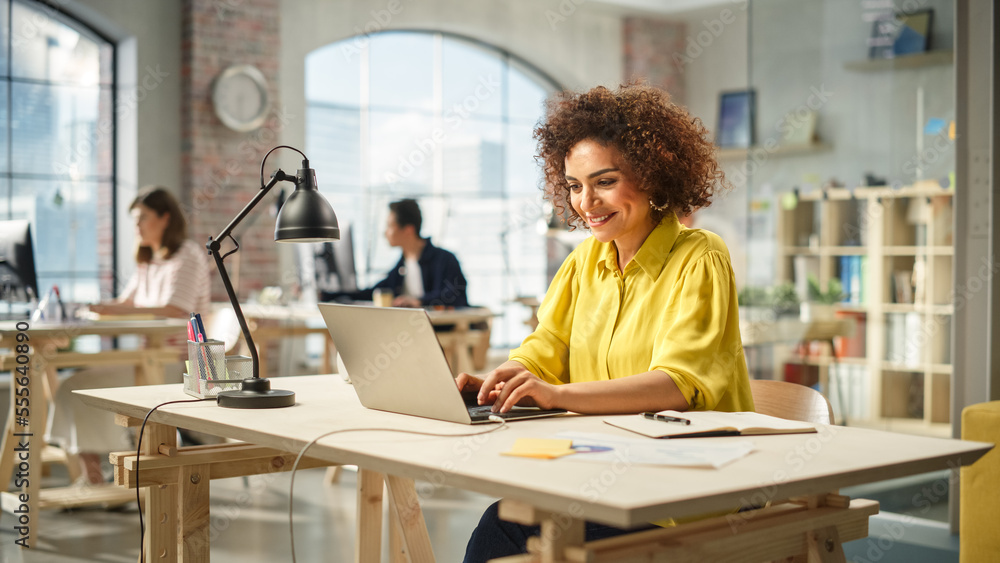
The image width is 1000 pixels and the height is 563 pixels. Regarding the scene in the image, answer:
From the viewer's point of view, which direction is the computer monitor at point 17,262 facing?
to the viewer's right

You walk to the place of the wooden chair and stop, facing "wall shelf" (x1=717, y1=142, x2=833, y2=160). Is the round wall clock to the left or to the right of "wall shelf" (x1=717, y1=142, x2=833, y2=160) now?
left

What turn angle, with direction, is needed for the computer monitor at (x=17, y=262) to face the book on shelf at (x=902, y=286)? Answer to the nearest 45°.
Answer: approximately 45° to its right

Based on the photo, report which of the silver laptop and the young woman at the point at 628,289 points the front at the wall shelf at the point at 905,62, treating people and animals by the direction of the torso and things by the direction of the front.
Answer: the silver laptop

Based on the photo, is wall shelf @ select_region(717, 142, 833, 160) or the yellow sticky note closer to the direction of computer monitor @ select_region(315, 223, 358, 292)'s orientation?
the wall shelf

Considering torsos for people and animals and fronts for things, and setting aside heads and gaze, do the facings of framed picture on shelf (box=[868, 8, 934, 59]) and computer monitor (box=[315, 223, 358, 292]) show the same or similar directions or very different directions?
very different directions

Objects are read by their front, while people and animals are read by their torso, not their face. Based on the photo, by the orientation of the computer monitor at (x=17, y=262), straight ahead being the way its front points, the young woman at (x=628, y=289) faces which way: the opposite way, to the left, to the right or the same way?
the opposite way

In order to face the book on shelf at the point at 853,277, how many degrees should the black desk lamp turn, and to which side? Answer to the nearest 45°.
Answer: approximately 45° to its left

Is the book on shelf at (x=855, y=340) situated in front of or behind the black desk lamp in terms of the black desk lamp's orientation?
in front

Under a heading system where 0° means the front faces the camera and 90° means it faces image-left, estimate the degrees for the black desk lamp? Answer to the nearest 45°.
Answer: approximately 270°

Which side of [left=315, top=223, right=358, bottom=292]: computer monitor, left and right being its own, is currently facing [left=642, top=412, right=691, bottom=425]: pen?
right

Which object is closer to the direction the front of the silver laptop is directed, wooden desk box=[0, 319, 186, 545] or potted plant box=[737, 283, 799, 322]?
the potted plant

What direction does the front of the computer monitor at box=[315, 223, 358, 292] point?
to the viewer's right

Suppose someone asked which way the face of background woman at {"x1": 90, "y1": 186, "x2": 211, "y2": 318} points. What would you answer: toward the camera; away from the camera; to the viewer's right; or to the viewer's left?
to the viewer's left

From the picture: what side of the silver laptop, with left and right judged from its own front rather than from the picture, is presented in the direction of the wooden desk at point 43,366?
left
